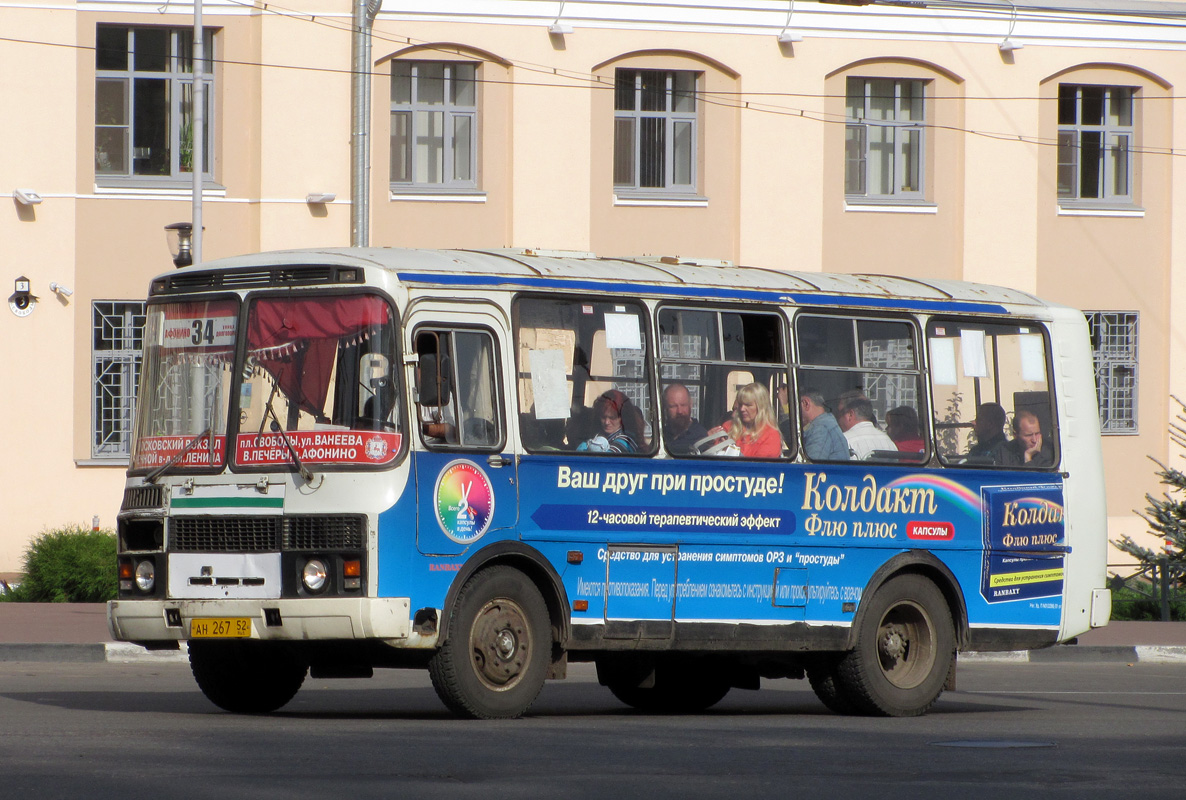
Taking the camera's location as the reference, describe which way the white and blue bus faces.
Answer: facing the viewer and to the left of the viewer

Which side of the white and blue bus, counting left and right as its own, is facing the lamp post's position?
right

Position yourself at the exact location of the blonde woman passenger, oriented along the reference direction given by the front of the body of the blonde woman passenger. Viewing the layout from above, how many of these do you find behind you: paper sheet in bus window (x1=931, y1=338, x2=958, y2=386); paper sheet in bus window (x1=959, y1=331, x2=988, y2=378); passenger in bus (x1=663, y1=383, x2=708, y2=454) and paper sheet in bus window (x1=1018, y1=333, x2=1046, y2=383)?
3

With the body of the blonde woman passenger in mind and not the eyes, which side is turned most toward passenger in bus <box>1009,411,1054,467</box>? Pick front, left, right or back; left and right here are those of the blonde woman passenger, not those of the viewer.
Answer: back

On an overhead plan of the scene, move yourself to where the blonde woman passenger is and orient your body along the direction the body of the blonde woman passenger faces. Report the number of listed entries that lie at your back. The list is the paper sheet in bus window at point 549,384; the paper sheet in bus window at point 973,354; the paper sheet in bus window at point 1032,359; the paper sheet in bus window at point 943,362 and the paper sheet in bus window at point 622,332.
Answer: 3

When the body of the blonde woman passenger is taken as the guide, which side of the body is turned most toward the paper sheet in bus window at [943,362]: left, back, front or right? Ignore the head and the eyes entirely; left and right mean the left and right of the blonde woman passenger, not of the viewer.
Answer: back

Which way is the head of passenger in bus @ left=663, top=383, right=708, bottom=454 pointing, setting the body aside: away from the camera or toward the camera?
toward the camera

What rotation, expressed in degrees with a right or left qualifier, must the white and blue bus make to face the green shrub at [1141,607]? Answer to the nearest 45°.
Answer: approximately 180°

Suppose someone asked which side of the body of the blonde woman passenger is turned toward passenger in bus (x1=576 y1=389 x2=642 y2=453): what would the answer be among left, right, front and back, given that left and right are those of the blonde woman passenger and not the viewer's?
front

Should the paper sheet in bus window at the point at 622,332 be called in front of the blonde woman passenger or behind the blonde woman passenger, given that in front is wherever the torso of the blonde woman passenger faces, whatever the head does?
in front

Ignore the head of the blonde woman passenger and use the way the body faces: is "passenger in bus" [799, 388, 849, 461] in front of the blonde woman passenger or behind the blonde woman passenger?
behind
